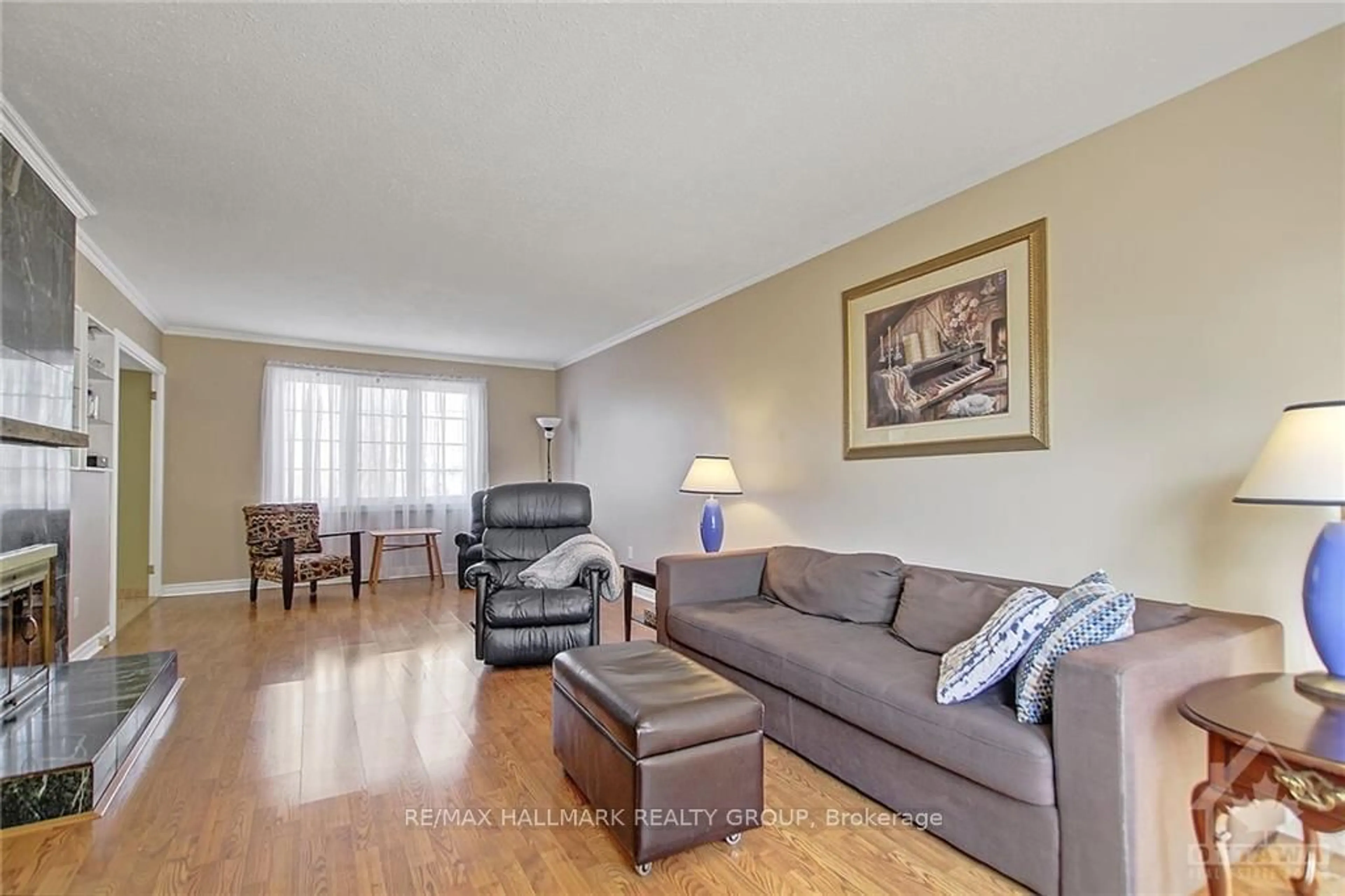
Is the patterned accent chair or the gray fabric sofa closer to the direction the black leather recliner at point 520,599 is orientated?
the gray fabric sofa

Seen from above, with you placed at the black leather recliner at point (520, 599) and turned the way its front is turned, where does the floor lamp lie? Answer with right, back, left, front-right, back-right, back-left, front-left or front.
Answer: back

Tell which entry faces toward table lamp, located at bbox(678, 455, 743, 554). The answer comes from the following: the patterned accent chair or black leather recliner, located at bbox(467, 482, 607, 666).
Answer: the patterned accent chair

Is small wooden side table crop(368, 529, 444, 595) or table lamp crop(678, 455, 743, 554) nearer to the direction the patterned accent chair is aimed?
the table lamp

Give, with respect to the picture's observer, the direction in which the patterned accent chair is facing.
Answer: facing the viewer and to the right of the viewer

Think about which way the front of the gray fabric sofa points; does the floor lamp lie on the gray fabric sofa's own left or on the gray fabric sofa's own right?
on the gray fabric sofa's own right

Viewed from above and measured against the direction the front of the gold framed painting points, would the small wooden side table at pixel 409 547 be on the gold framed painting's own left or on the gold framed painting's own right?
on the gold framed painting's own right

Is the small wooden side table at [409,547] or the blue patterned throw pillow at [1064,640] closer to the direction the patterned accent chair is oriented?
the blue patterned throw pillow

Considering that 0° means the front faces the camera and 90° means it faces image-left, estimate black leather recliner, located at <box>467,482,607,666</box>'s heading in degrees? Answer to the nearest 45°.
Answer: approximately 0°

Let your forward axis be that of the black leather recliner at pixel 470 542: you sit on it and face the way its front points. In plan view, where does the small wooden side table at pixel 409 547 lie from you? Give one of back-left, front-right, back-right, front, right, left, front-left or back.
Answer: right
